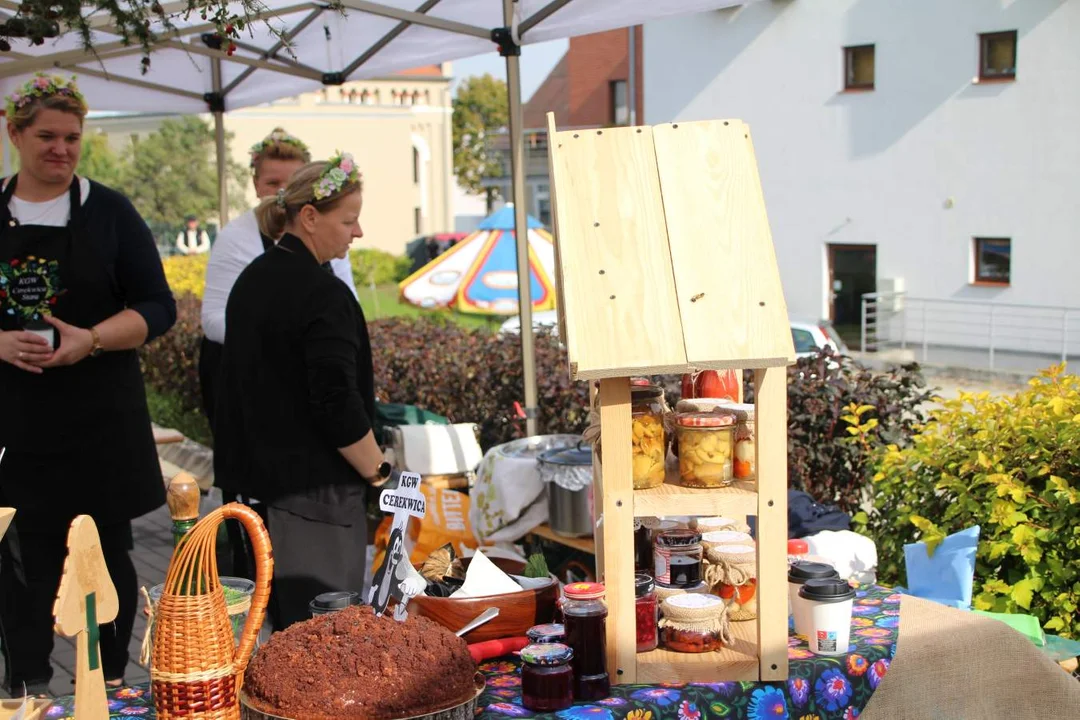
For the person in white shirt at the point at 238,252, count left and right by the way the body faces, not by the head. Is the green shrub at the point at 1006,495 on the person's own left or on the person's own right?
on the person's own left

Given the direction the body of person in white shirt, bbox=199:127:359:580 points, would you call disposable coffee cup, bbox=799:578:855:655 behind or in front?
in front

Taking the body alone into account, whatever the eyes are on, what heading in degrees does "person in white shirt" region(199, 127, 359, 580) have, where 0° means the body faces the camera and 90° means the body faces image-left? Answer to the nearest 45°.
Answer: approximately 0°

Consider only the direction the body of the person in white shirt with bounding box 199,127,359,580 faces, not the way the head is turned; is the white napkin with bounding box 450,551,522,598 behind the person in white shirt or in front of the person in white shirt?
in front

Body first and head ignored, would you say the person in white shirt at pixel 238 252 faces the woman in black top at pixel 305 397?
yes

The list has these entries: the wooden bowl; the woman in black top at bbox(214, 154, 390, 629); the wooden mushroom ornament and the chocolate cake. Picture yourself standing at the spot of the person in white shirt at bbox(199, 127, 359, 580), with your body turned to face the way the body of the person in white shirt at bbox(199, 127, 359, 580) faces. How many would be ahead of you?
4

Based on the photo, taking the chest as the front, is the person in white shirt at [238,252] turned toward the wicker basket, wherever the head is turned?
yes

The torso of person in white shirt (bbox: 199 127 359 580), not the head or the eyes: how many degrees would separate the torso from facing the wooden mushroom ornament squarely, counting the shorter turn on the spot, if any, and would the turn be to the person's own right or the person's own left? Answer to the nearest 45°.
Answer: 0° — they already face it

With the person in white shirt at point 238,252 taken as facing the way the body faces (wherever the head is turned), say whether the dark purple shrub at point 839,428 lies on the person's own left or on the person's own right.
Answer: on the person's own left

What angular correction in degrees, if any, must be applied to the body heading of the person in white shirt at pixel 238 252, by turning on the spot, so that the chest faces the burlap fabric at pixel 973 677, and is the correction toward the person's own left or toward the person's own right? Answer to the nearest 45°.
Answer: approximately 45° to the person's own left

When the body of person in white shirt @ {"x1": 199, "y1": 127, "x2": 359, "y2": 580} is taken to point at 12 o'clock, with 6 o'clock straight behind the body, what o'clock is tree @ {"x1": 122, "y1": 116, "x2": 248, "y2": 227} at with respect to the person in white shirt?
The tree is roughly at 6 o'clock from the person in white shirt.

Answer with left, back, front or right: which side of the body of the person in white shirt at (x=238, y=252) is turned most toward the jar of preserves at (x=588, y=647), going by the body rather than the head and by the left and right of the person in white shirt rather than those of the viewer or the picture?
front

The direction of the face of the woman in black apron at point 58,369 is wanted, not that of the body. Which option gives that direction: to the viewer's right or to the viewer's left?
to the viewer's right

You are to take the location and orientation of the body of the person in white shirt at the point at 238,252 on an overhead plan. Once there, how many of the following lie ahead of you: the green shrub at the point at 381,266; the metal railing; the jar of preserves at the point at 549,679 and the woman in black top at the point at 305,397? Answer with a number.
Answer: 2

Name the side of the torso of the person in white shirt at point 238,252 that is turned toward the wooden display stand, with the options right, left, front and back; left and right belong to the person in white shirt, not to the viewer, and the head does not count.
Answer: front

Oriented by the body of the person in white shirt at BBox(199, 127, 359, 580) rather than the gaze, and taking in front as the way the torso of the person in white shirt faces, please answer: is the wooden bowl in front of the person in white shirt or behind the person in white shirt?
in front

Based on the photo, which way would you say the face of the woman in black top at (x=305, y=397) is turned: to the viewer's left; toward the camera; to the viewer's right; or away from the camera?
to the viewer's right

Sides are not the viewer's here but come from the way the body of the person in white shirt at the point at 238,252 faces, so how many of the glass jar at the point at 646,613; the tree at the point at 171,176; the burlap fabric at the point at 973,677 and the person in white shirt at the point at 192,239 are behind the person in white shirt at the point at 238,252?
2

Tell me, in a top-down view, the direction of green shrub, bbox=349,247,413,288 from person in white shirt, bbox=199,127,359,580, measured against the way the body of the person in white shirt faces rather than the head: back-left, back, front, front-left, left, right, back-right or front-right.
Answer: back
